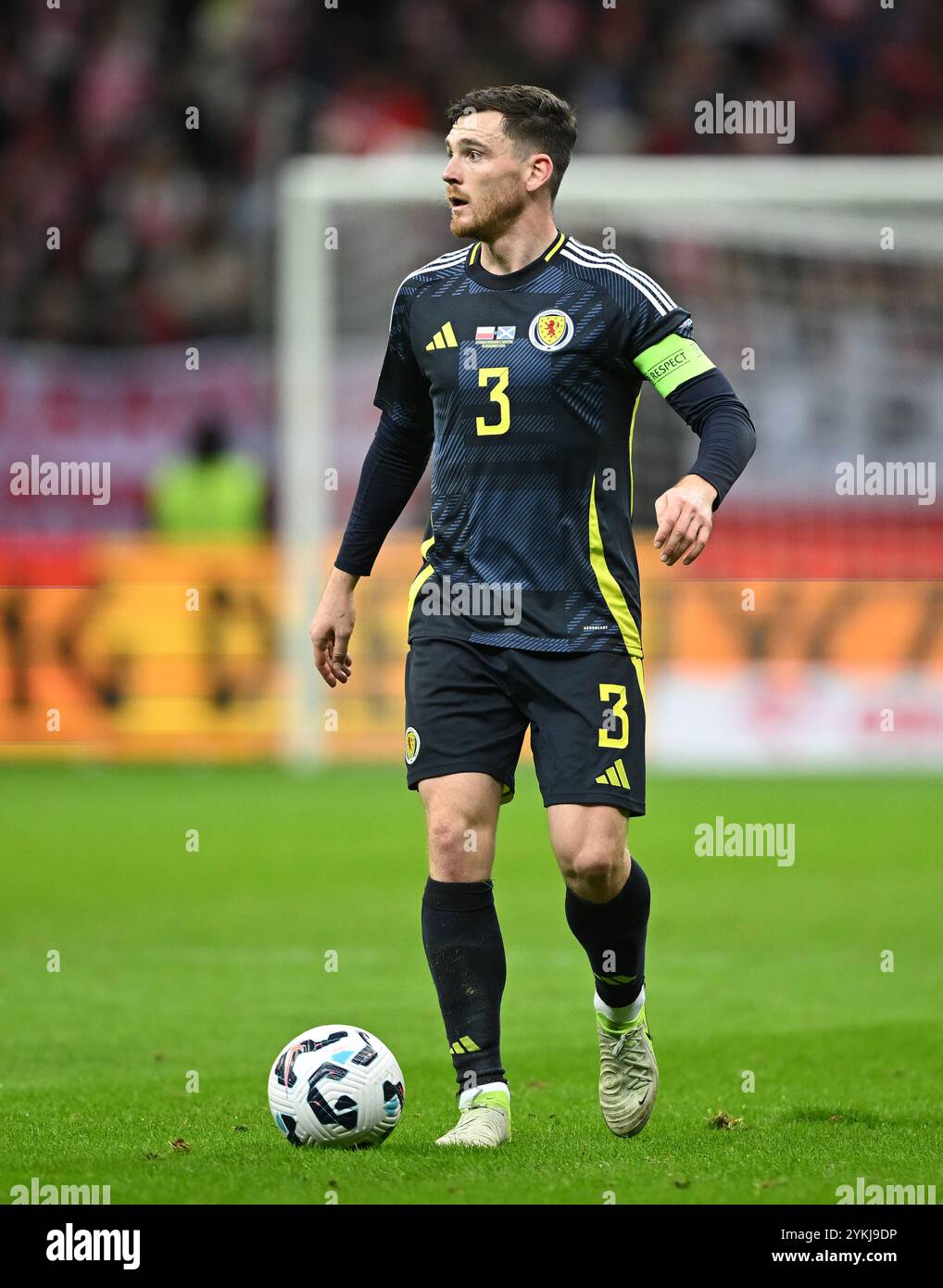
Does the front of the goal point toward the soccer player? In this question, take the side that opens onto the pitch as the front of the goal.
yes

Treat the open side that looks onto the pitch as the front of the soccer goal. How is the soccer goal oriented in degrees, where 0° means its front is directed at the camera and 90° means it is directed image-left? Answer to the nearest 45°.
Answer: approximately 0°

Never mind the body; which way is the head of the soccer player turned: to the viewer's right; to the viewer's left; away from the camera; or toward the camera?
to the viewer's left
